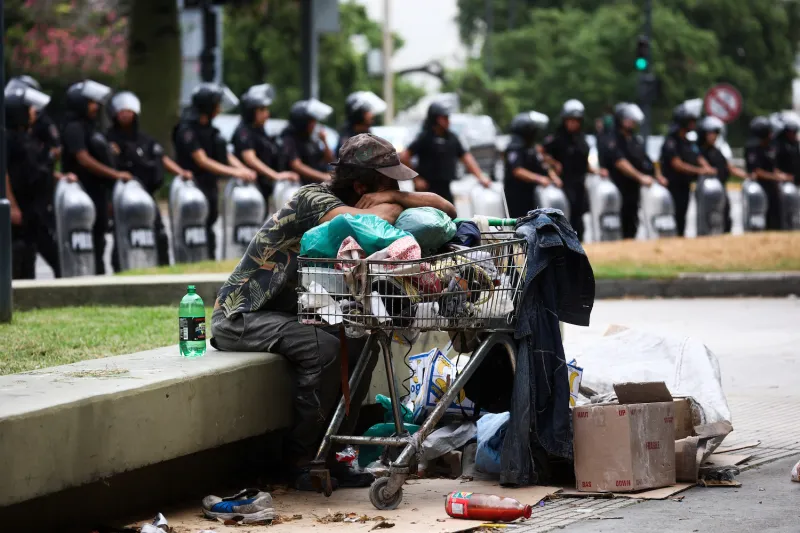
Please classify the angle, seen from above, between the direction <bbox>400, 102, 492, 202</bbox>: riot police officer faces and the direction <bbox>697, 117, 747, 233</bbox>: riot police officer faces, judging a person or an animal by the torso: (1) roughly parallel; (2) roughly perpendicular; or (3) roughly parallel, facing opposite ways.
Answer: roughly parallel

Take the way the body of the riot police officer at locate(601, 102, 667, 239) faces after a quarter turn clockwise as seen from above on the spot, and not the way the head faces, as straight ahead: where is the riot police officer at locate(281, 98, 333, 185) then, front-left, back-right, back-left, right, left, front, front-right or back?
front

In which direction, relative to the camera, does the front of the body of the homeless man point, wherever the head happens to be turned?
to the viewer's right

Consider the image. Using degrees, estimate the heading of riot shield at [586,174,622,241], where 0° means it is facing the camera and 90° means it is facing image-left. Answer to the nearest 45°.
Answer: approximately 315°

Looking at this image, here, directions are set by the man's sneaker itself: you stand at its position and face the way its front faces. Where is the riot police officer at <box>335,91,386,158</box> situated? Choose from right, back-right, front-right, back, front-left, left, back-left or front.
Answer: right

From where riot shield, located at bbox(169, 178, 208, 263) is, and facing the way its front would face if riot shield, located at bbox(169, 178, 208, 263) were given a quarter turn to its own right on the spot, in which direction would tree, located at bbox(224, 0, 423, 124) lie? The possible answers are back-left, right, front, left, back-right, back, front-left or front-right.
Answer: back-right

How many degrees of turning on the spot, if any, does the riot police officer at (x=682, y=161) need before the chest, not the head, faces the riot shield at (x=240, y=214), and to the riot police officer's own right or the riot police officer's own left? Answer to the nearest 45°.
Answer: approximately 90° to the riot police officer's own right

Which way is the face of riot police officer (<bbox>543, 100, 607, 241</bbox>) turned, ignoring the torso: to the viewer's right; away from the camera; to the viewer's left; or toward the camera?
toward the camera

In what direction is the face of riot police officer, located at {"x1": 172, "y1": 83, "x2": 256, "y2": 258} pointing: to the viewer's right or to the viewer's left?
to the viewer's right

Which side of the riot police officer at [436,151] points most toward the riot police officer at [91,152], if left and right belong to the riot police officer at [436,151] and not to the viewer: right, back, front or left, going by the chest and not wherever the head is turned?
right

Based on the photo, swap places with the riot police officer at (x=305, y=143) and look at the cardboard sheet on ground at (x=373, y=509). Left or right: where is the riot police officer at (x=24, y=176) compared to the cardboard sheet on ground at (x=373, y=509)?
right
